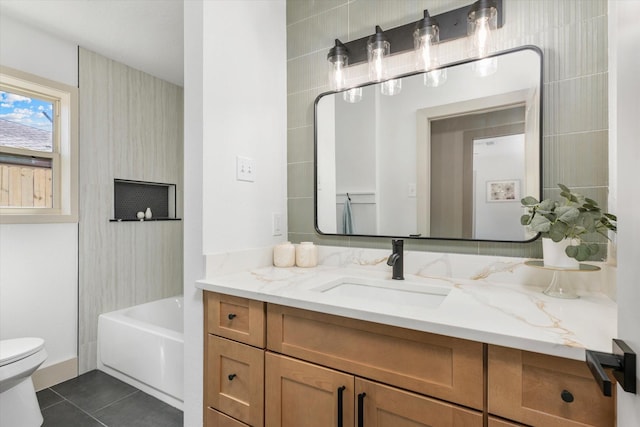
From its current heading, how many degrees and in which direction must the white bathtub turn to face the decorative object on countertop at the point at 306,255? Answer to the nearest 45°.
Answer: approximately 90° to its left

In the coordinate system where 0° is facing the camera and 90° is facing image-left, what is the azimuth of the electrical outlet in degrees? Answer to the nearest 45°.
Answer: approximately 315°

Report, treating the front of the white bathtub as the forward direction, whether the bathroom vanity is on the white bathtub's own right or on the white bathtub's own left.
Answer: on the white bathtub's own left

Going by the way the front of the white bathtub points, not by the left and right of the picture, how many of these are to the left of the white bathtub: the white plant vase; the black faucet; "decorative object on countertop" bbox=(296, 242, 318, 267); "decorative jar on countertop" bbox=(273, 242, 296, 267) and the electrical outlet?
5

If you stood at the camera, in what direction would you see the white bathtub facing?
facing the viewer and to the left of the viewer

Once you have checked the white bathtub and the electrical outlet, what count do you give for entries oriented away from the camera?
0

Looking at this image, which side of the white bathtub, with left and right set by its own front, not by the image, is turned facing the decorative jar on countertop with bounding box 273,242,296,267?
left

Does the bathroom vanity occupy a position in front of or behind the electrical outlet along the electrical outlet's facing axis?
in front
